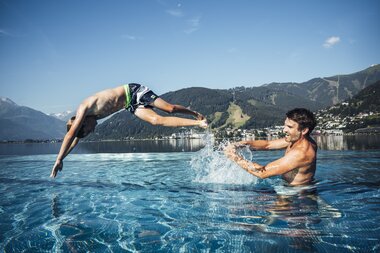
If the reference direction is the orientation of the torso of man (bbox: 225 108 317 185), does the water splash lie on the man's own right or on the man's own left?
on the man's own right

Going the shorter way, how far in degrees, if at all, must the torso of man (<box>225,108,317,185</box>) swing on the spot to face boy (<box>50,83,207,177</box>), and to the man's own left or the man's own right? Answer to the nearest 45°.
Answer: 0° — they already face them

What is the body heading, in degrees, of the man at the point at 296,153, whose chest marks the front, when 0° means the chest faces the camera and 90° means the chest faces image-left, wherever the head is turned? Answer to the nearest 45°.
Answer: approximately 90°

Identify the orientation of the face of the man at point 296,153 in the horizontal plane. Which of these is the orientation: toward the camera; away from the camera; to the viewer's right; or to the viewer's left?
to the viewer's left
